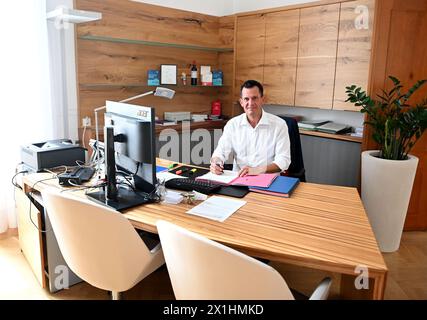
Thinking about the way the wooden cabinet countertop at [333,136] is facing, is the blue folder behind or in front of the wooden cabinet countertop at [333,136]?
in front

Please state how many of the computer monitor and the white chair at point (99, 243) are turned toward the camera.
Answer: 0

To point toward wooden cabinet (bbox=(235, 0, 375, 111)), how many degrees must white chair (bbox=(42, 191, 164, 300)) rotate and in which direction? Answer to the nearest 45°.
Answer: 0° — it already faces it

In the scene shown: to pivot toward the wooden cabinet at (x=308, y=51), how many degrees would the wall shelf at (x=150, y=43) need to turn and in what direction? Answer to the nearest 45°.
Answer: approximately 45° to its left

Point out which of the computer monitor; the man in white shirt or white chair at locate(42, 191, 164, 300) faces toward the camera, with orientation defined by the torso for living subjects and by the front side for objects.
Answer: the man in white shirt

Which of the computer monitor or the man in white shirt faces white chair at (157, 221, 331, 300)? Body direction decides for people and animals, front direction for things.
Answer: the man in white shirt

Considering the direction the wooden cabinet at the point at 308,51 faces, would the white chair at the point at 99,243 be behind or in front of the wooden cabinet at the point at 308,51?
in front
